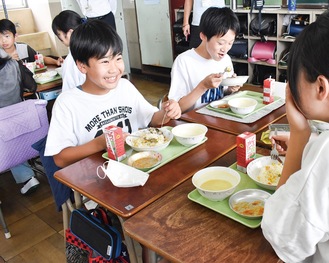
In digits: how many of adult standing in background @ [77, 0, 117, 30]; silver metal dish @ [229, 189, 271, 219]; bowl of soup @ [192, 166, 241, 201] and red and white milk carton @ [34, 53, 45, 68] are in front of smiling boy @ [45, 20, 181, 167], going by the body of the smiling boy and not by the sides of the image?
2

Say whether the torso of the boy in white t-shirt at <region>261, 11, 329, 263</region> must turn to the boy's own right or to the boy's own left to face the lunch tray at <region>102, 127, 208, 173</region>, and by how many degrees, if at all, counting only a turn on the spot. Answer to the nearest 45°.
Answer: approximately 45° to the boy's own right

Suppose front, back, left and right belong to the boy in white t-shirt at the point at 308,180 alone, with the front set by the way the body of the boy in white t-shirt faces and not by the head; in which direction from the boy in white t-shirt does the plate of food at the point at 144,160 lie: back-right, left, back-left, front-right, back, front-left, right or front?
front-right

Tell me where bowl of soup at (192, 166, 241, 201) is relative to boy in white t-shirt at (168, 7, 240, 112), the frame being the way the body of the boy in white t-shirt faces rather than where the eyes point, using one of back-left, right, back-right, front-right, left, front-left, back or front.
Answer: front-right

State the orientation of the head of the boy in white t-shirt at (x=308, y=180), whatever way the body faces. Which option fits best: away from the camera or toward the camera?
away from the camera
